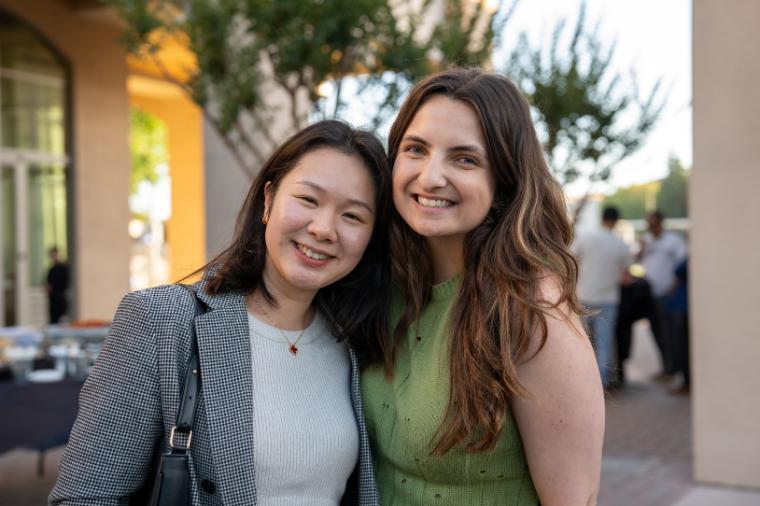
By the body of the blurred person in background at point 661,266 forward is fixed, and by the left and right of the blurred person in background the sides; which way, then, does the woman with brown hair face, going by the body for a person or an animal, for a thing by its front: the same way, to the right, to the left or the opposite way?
the same way

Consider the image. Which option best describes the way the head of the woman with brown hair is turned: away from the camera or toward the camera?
toward the camera

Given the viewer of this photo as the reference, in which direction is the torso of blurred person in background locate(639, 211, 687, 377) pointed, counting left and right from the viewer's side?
facing the viewer and to the left of the viewer

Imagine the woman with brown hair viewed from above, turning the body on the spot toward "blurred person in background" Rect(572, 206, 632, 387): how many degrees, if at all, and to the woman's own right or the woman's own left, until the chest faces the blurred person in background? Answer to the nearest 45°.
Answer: approximately 135° to the woman's own right

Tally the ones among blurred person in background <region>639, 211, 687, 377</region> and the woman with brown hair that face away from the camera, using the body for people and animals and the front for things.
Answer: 0

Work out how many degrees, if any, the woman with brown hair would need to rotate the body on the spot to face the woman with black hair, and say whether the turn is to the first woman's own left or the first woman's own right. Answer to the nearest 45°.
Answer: approximately 45° to the first woman's own right

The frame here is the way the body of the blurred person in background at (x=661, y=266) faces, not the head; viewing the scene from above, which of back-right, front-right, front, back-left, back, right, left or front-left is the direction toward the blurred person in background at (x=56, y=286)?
front-right

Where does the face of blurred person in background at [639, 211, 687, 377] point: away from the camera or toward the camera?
toward the camera

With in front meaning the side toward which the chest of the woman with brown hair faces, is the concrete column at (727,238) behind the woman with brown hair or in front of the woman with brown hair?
behind

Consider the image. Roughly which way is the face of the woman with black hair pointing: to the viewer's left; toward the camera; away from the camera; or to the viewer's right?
toward the camera

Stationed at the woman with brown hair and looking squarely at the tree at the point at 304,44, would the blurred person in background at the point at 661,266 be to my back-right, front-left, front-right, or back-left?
front-right

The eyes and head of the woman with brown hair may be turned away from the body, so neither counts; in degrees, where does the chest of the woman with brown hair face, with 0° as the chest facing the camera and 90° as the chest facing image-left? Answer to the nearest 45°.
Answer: approximately 45°

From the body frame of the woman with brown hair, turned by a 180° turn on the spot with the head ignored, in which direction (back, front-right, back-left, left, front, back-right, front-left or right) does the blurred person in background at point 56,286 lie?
left
